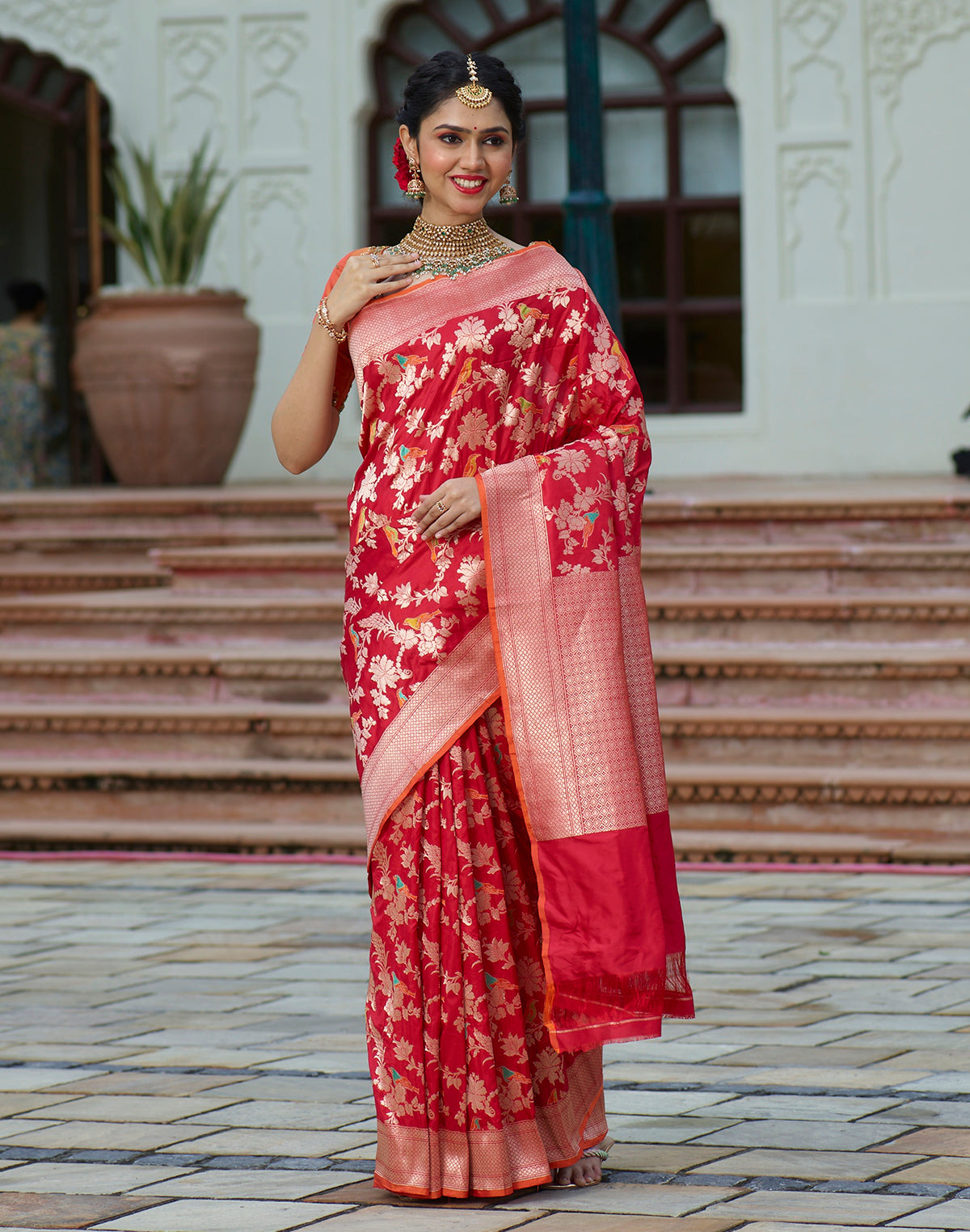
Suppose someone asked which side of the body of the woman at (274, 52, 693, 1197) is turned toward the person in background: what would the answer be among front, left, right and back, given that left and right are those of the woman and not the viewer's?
back

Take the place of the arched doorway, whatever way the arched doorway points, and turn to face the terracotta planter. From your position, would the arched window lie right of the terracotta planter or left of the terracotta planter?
left

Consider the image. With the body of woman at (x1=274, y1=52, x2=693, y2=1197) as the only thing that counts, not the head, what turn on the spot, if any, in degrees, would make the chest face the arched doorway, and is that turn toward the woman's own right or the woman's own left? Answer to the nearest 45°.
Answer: approximately 180°

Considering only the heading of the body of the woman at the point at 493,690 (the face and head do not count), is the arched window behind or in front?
behind

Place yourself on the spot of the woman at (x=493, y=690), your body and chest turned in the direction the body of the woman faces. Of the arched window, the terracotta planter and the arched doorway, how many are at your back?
3

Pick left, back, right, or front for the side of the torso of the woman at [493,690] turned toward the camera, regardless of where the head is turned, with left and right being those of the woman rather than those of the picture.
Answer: front

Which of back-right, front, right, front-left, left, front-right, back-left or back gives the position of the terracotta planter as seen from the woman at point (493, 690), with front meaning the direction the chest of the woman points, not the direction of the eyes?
back
